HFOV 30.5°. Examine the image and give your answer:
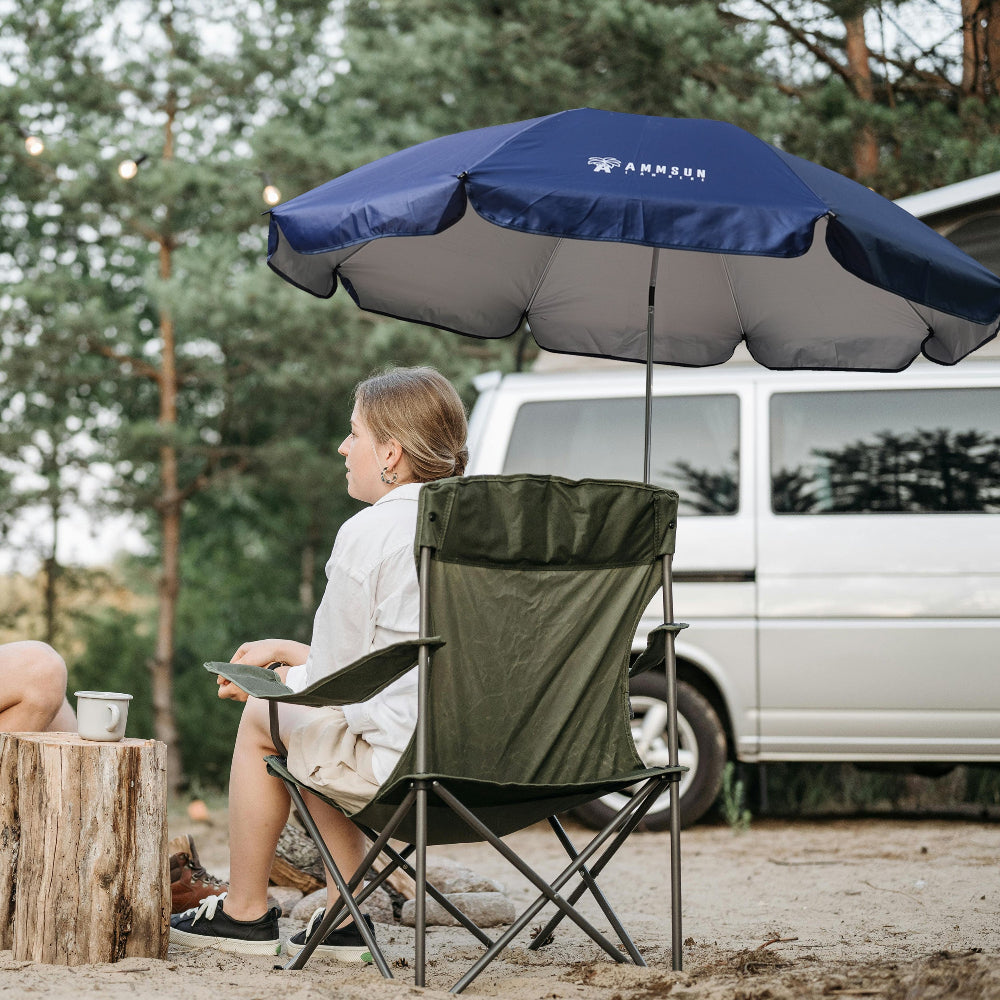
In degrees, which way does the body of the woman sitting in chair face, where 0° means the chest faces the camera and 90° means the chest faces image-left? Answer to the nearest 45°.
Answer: approximately 90°

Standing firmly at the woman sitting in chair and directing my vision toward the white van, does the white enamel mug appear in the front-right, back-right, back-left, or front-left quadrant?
back-left

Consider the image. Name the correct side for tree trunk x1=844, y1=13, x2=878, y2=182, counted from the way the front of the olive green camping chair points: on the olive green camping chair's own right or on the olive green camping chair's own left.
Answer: on the olive green camping chair's own right

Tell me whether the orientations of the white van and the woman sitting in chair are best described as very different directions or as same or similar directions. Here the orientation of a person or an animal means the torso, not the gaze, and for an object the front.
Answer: very different directions

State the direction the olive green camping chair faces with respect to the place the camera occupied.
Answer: facing away from the viewer and to the left of the viewer
